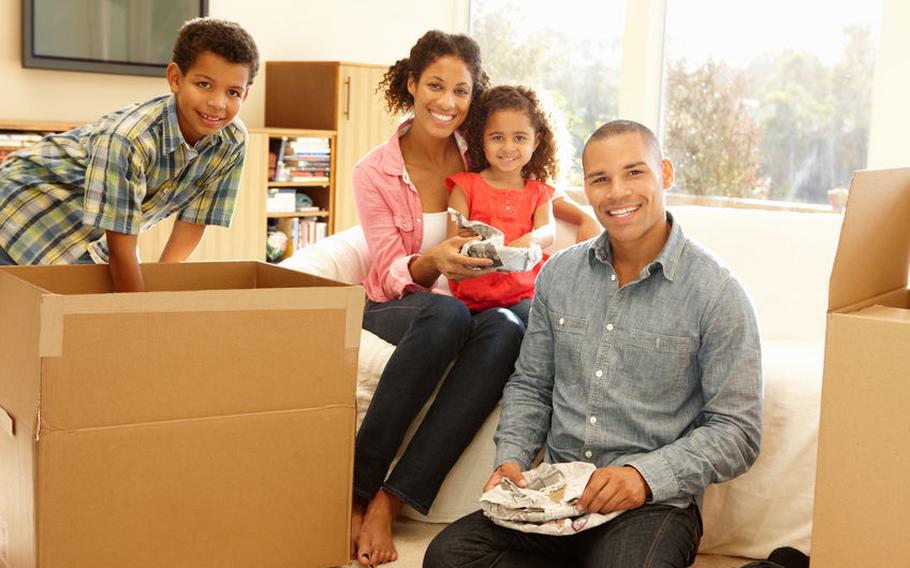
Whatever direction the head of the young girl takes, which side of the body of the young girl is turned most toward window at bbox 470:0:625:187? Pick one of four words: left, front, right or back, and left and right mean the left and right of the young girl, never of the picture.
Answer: back

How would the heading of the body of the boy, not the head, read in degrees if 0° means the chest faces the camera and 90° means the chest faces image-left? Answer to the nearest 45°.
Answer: approximately 315°
